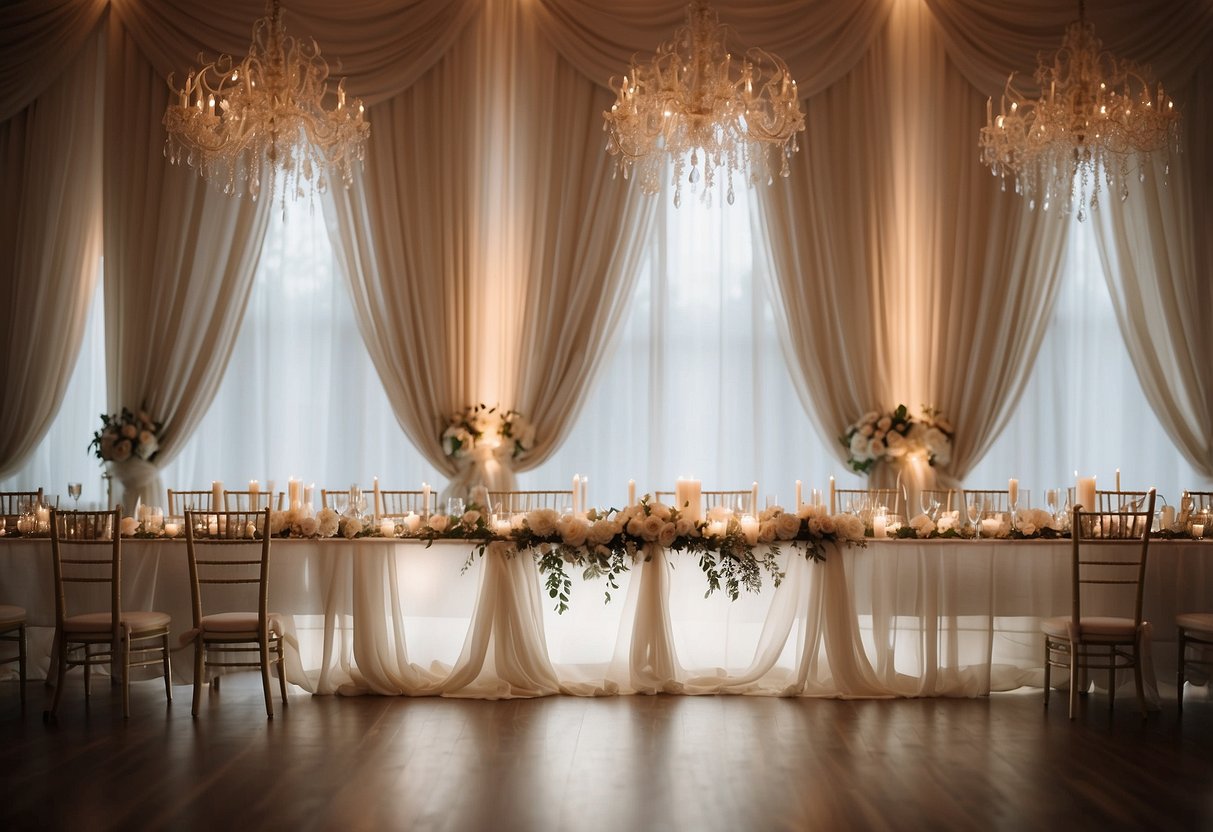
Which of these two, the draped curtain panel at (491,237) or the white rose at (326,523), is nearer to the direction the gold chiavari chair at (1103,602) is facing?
the draped curtain panel

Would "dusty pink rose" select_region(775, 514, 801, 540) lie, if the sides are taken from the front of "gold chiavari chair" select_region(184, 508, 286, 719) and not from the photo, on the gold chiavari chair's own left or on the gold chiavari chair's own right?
on the gold chiavari chair's own right

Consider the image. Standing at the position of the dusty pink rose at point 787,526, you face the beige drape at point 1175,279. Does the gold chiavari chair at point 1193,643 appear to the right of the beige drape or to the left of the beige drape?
right

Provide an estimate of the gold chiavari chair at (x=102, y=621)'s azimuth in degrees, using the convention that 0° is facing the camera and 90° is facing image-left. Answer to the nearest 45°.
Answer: approximately 225°

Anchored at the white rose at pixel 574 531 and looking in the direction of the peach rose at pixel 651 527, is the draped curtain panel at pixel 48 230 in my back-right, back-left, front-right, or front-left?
back-left

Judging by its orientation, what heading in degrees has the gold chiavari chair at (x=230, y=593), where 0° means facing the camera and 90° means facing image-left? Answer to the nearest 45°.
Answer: approximately 180°

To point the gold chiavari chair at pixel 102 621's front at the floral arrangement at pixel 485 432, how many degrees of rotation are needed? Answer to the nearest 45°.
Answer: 0° — it already faces it
